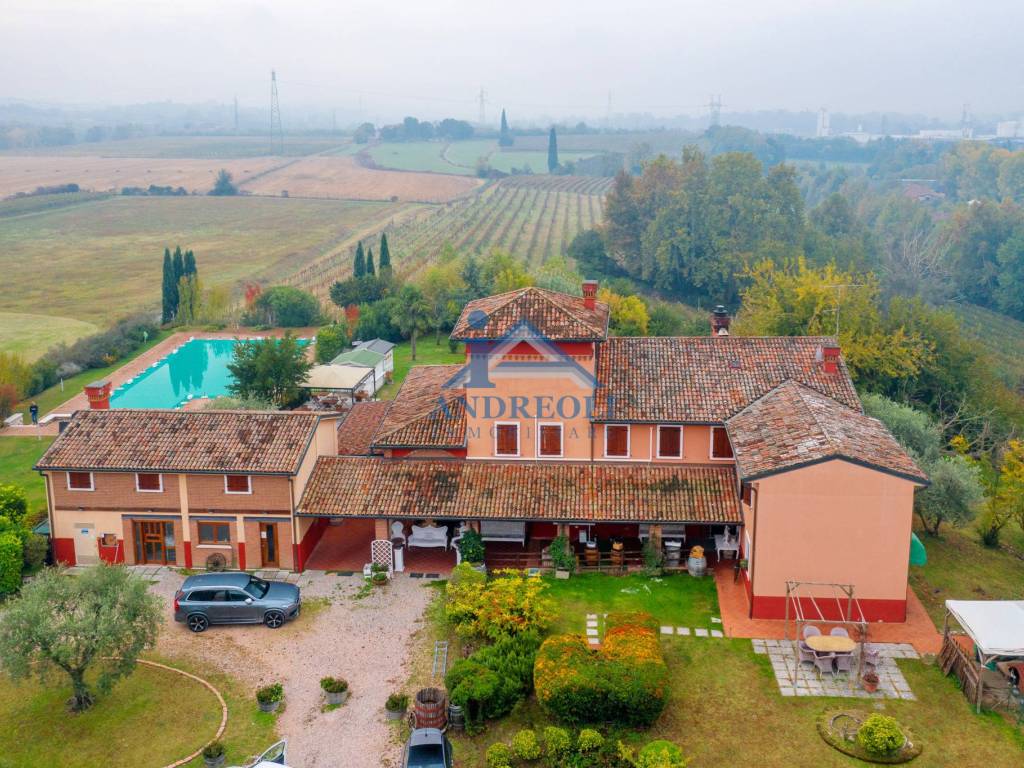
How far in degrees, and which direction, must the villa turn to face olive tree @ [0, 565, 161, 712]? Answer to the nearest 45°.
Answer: approximately 45° to its right

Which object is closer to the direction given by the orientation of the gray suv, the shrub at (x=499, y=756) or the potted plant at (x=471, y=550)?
the potted plant

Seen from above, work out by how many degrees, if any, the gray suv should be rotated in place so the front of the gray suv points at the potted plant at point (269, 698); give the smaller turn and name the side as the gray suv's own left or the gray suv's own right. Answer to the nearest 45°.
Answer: approximately 90° to the gray suv's own right

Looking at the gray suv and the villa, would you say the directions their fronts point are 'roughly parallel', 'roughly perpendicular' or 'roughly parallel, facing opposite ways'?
roughly perpendicular

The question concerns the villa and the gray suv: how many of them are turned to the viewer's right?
1

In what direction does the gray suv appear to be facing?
to the viewer's right

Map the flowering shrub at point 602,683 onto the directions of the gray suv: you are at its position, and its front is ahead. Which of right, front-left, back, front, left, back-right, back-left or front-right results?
front-right

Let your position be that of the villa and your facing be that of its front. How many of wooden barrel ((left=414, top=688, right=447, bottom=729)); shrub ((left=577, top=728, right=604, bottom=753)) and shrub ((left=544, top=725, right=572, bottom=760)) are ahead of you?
3

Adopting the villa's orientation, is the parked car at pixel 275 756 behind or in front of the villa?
in front

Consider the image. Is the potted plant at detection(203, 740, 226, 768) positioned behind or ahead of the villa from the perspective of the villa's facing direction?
ahead

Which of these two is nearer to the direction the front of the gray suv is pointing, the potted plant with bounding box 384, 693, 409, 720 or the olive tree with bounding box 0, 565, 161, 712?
the potted plant

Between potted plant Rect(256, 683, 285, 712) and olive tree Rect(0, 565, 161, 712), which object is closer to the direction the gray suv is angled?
the potted plant

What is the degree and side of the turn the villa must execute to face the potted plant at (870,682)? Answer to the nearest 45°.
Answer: approximately 45° to its left

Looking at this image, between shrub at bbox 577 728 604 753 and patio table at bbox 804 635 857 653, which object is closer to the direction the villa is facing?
the shrub

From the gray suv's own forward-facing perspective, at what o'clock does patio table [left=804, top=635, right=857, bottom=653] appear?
The patio table is roughly at 1 o'clock from the gray suv.

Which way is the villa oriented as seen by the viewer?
toward the camera

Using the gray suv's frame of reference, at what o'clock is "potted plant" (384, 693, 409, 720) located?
The potted plant is roughly at 2 o'clock from the gray suv.

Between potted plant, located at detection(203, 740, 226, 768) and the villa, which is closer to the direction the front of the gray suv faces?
the villa

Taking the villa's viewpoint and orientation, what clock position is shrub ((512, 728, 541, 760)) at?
The shrub is roughly at 12 o'clock from the villa.
